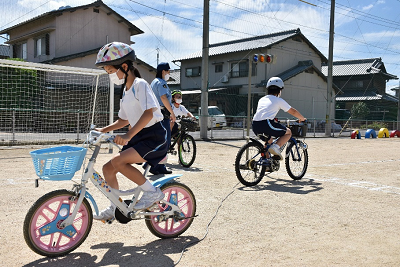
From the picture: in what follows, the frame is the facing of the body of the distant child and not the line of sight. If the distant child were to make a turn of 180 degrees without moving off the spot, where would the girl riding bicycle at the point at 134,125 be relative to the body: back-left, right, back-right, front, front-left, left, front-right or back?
back-left

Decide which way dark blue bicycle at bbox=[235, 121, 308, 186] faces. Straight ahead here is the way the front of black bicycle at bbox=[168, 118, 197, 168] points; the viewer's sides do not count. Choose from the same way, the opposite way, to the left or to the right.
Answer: to the left

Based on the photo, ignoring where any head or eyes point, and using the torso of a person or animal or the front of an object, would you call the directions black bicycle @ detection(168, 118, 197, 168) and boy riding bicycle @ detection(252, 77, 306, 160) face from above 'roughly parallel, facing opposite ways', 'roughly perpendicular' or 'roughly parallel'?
roughly perpendicular

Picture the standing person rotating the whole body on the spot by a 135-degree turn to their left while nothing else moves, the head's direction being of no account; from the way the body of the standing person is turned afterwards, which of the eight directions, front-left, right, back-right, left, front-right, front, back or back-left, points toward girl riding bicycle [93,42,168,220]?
back-left

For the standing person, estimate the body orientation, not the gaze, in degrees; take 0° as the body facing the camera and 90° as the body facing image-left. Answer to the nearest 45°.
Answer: approximately 270°

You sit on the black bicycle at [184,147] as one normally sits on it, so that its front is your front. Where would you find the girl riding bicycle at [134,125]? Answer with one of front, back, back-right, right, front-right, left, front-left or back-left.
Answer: front-right

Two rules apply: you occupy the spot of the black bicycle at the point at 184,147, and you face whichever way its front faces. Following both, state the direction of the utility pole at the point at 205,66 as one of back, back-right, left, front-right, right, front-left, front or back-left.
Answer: back-left

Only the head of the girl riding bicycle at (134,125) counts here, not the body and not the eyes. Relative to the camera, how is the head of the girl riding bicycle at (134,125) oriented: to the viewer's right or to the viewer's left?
to the viewer's left

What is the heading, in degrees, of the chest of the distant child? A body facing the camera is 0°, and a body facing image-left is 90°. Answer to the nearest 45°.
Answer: approximately 315°

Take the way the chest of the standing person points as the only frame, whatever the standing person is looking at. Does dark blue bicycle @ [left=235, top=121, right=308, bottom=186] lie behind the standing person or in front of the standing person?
in front

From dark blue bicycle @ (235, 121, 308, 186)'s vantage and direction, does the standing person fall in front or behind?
behind

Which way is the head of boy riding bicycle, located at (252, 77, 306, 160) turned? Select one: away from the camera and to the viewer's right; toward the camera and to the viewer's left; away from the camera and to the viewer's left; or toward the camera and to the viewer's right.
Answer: away from the camera and to the viewer's right

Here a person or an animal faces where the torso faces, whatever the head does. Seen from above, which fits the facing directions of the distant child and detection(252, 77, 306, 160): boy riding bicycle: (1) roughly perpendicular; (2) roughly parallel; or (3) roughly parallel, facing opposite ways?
roughly perpendicular

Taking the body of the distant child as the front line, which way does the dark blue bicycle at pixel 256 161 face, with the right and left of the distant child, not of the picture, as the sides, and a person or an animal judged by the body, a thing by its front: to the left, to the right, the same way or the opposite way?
to the left

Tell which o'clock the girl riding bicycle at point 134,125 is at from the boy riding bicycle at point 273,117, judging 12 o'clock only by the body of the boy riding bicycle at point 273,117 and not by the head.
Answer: the girl riding bicycle at point 134,125 is roughly at 5 o'clock from the boy riding bicycle at point 273,117.
